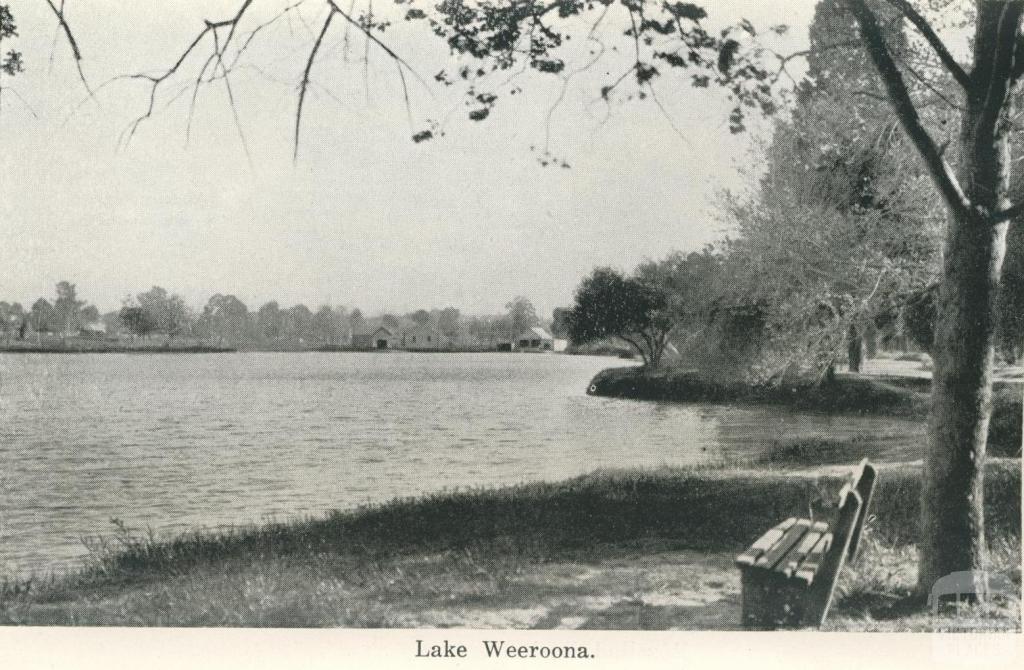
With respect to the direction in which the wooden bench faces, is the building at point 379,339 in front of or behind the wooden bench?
in front

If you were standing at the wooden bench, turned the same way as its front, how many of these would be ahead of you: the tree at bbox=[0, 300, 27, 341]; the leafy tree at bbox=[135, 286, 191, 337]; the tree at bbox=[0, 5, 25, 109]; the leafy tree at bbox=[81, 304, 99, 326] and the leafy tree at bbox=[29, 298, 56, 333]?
5

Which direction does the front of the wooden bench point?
to the viewer's left

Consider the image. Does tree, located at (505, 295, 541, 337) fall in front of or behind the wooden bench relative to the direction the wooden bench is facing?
in front

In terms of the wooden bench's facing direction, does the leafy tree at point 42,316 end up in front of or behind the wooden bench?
in front

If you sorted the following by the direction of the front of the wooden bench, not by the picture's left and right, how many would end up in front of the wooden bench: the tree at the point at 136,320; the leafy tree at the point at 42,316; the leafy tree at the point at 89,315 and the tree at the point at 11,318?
4
